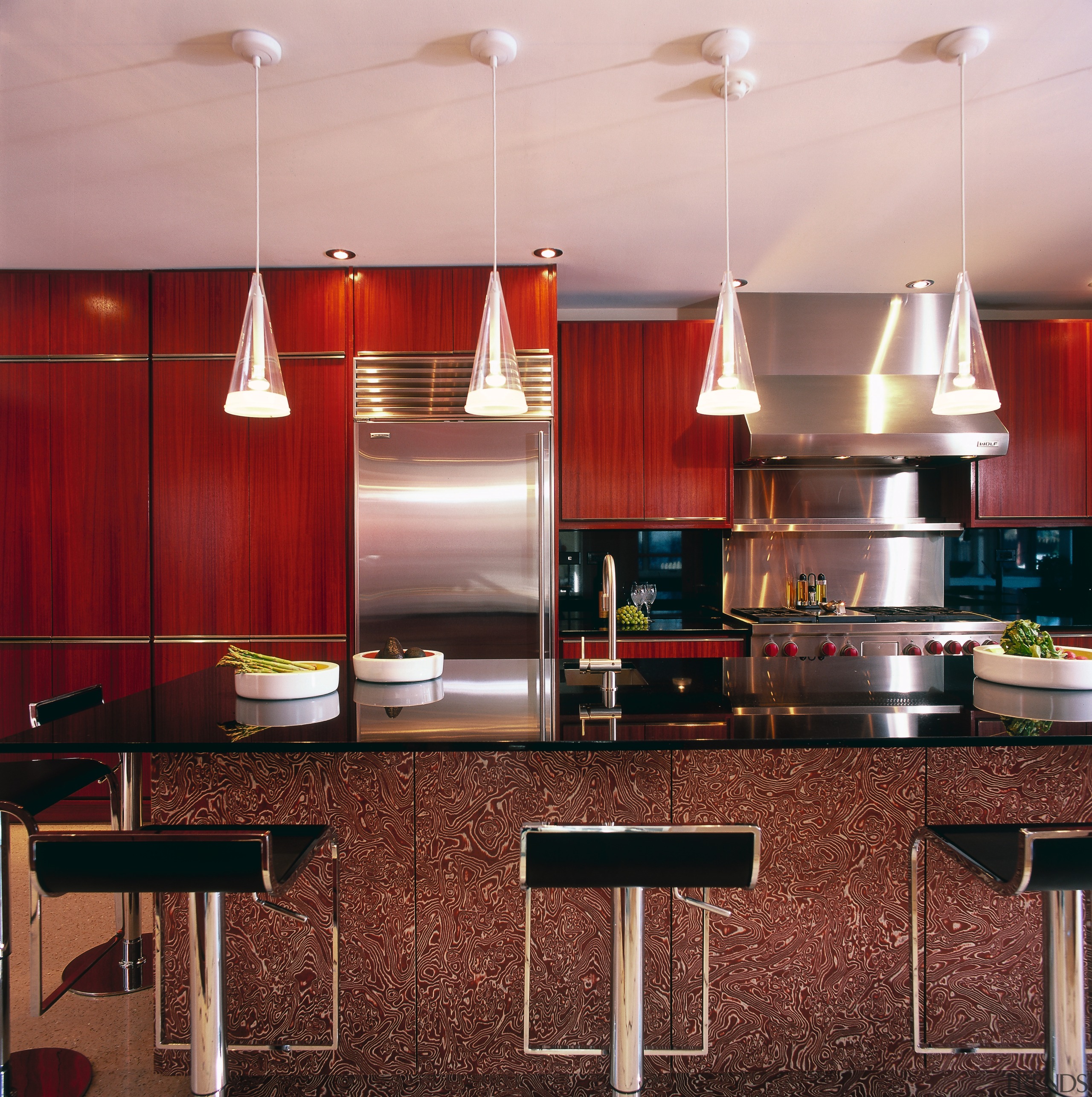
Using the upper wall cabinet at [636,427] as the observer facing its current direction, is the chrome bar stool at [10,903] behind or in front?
in front

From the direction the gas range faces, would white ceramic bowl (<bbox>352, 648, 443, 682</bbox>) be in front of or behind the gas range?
in front

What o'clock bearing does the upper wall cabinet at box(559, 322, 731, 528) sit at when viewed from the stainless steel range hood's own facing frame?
The upper wall cabinet is roughly at 2 o'clock from the stainless steel range hood.

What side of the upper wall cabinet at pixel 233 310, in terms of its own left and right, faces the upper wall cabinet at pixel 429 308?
left

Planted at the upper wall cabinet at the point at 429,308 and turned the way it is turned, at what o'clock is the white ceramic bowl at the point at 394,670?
The white ceramic bowl is roughly at 12 o'clock from the upper wall cabinet.

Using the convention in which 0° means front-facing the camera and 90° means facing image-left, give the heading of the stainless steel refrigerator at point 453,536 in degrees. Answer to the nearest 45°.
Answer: approximately 0°
